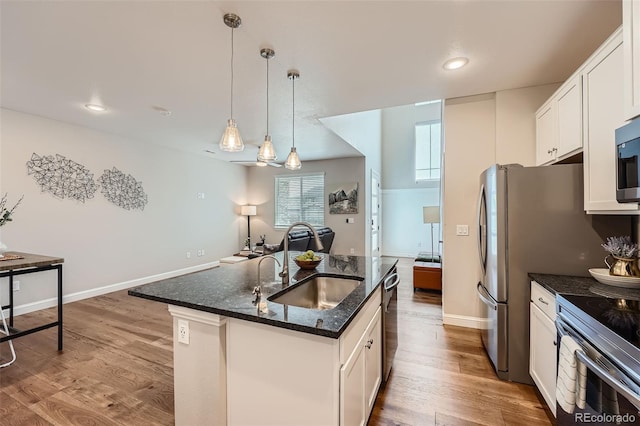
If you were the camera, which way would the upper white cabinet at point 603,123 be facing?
facing to the left of the viewer

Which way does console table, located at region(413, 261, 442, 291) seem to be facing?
toward the camera

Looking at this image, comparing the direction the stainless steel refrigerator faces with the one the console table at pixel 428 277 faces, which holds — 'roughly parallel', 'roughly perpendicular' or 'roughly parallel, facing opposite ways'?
roughly perpendicular

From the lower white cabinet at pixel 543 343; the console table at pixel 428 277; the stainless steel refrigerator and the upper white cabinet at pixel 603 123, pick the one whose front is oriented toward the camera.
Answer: the console table

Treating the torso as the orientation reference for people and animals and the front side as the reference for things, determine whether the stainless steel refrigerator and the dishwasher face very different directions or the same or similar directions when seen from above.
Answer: very different directions

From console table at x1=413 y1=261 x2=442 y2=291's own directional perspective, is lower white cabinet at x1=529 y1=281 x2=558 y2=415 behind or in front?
in front

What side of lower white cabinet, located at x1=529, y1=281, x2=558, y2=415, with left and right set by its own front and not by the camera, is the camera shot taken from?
left

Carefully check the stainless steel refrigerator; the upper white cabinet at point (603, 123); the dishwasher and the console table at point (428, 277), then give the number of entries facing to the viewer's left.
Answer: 2

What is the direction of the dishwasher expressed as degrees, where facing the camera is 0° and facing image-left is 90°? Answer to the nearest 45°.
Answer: approximately 270°

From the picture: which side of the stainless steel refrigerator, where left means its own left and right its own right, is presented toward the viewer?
left

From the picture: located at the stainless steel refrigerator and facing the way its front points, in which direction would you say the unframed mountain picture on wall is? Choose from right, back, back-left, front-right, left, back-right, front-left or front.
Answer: front-right

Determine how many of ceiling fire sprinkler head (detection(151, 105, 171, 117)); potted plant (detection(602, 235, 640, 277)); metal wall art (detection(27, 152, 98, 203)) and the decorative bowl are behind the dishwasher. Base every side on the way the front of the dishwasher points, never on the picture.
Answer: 3

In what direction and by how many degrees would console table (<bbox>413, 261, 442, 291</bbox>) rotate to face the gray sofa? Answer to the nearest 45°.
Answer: approximately 90° to its right

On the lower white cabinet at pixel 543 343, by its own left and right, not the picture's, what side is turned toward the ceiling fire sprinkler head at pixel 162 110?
front

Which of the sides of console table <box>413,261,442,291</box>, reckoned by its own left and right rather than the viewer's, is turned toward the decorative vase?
front

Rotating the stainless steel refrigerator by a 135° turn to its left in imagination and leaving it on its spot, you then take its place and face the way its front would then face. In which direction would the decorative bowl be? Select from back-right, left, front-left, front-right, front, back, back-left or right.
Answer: right
